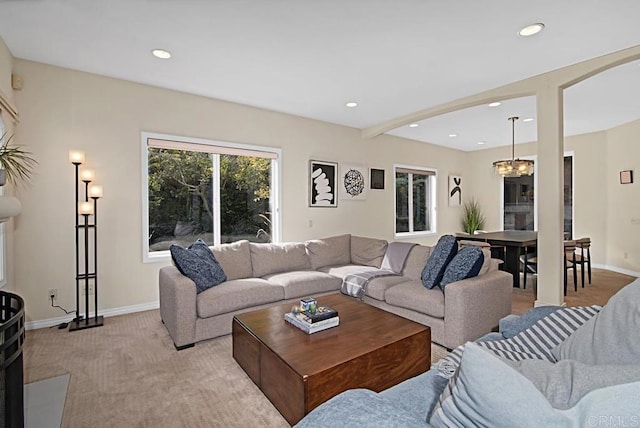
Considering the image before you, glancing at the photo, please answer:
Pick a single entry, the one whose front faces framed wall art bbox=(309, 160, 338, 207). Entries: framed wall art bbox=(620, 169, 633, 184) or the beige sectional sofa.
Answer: framed wall art bbox=(620, 169, 633, 184)

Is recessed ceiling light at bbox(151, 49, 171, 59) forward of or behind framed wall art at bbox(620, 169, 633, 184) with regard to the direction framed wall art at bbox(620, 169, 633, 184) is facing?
forward

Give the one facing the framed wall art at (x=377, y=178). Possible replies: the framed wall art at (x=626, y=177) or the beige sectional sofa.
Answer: the framed wall art at (x=626, y=177)

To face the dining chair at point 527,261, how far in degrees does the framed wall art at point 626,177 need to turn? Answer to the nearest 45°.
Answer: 0° — it already faces it

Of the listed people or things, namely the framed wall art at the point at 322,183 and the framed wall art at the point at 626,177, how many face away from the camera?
0

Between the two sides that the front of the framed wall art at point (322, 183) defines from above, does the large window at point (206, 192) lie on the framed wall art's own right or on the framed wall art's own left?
on the framed wall art's own right

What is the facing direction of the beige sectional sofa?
toward the camera

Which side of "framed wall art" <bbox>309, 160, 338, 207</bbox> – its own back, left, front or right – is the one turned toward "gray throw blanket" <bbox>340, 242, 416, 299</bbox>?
front

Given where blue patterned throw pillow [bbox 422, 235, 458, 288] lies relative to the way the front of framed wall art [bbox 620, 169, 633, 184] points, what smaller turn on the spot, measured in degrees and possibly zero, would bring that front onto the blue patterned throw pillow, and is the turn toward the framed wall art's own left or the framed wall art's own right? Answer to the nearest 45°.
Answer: approximately 45° to the framed wall art's own left

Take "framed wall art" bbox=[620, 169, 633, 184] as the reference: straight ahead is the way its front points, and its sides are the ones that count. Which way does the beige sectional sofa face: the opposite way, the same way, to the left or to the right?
to the left

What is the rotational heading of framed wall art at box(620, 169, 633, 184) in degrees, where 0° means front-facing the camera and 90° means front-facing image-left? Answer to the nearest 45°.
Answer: approximately 45°

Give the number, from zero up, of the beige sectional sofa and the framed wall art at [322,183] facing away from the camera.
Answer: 0

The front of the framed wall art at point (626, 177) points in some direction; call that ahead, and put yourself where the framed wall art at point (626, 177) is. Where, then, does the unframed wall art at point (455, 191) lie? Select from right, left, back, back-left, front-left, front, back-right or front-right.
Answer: front-right

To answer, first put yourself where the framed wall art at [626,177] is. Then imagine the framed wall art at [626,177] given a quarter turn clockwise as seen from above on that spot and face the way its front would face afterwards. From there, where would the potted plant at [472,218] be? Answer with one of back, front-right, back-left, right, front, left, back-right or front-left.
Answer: front-left

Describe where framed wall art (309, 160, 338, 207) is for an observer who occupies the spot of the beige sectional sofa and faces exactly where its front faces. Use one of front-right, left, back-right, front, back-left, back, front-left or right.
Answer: back

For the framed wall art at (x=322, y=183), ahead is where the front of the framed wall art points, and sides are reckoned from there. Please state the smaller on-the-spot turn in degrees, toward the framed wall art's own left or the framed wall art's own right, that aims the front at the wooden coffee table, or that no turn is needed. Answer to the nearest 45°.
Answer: approximately 45° to the framed wall art's own right

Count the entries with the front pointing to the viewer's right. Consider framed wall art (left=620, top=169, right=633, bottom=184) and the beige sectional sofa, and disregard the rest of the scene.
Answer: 0
